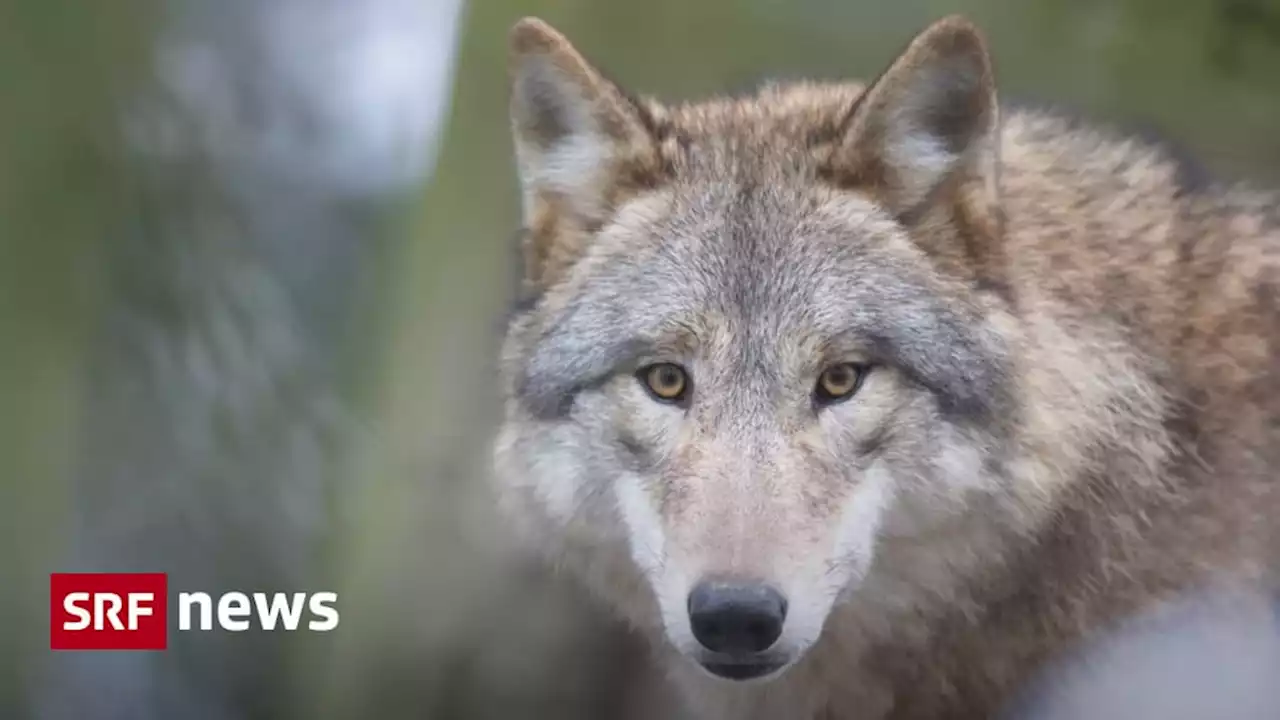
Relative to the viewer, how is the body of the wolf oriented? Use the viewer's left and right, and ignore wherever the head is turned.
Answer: facing the viewer and to the left of the viewer
